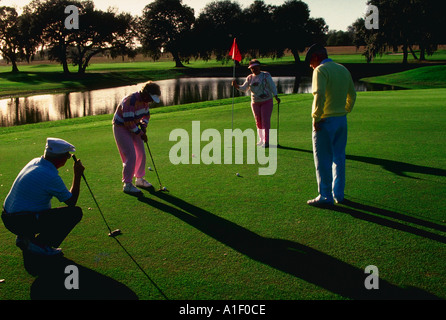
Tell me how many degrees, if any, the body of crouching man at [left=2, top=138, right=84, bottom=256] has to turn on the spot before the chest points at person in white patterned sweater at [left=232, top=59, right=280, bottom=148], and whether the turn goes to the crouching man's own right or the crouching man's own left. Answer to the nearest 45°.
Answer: approximately 45° to the crouching man's own left

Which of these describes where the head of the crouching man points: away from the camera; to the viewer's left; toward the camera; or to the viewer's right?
to the viewer's right

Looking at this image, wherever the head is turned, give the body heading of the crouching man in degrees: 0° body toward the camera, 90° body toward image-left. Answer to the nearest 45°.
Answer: approximately 270°

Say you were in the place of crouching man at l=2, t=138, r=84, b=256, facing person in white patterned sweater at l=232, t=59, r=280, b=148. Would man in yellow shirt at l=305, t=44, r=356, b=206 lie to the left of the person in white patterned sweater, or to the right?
right

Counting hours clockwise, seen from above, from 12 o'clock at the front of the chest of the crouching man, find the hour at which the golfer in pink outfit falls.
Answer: The golfer in pink outfit is roughly at 10 o'clock from the crouching man.

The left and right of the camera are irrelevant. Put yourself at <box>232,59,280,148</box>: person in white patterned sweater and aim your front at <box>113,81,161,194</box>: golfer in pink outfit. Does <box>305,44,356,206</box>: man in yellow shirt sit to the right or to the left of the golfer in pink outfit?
left

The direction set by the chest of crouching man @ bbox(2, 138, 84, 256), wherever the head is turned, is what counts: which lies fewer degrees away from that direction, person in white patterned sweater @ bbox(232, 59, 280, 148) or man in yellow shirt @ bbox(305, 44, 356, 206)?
the man in yellow shirt

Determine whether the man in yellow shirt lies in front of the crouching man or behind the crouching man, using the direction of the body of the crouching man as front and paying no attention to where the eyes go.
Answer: in front
